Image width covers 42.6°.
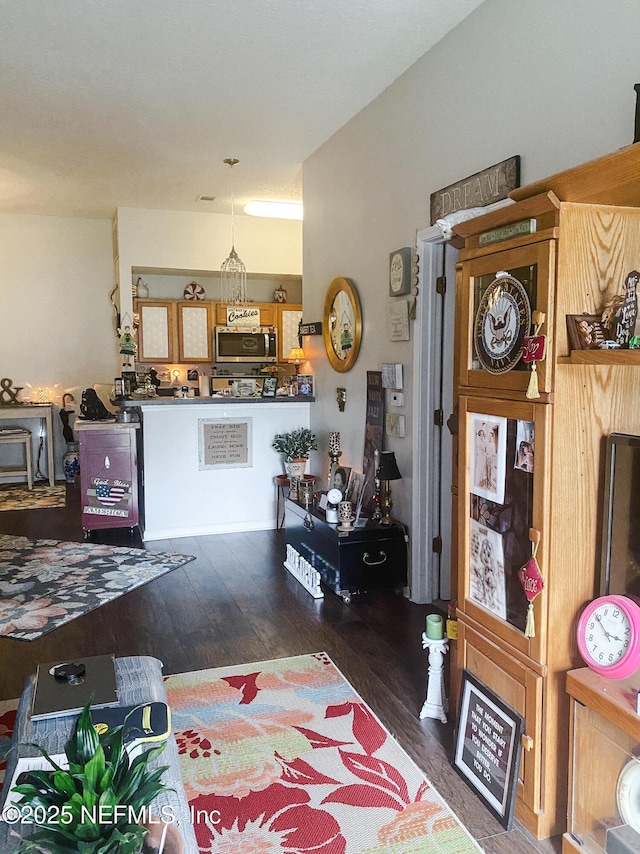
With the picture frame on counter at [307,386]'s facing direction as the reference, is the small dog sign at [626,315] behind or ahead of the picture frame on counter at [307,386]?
ahead

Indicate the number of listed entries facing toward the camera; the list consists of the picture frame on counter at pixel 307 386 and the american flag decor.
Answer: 2

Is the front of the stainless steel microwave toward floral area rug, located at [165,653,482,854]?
yes

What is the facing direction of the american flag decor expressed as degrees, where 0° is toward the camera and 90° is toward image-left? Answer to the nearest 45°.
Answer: approximately 0°

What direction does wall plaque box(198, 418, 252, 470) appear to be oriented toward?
toward the camera

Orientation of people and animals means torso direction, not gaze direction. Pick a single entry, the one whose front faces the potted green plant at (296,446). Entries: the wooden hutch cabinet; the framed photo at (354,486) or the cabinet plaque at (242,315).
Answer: the cabinet plaque

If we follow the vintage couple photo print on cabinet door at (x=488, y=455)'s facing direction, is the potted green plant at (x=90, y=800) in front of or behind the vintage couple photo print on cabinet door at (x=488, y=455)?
in front

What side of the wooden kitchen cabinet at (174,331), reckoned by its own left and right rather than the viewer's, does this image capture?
front

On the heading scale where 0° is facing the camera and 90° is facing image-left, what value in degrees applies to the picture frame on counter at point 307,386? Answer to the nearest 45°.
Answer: approximately 0°

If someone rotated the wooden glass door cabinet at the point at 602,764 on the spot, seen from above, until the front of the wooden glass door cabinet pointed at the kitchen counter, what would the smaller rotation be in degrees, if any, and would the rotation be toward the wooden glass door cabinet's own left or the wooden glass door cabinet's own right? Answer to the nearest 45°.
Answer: approximately 90° to the wooden glass door cabinet's own right

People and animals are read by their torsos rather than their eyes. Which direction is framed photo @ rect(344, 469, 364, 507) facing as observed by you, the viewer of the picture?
facing the viewer and to the left of the viewer

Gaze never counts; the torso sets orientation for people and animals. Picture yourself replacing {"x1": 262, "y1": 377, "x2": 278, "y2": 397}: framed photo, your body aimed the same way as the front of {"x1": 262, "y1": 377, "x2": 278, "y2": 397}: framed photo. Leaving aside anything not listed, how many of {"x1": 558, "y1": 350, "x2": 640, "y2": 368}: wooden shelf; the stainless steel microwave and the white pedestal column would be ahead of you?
2
